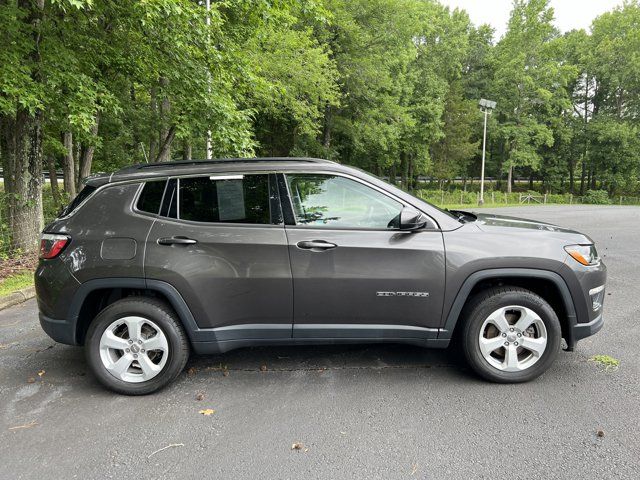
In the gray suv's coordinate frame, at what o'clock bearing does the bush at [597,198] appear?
The bush is roughly at 10 o'clock from the gray suv.

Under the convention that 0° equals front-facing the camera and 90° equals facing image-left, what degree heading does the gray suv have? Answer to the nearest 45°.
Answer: approximately 270°
